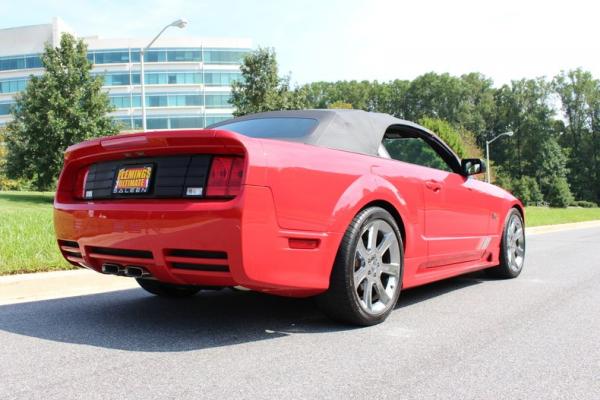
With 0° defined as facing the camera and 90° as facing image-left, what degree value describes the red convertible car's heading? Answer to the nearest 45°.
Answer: approximately 225°

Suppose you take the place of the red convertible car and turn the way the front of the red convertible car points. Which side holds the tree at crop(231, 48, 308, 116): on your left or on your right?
on your left

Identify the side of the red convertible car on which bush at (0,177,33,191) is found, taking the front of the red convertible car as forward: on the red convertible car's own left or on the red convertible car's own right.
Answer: on the red convertible car's own left

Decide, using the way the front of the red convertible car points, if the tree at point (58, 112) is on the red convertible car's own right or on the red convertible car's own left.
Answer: on the red convertible car's own left
